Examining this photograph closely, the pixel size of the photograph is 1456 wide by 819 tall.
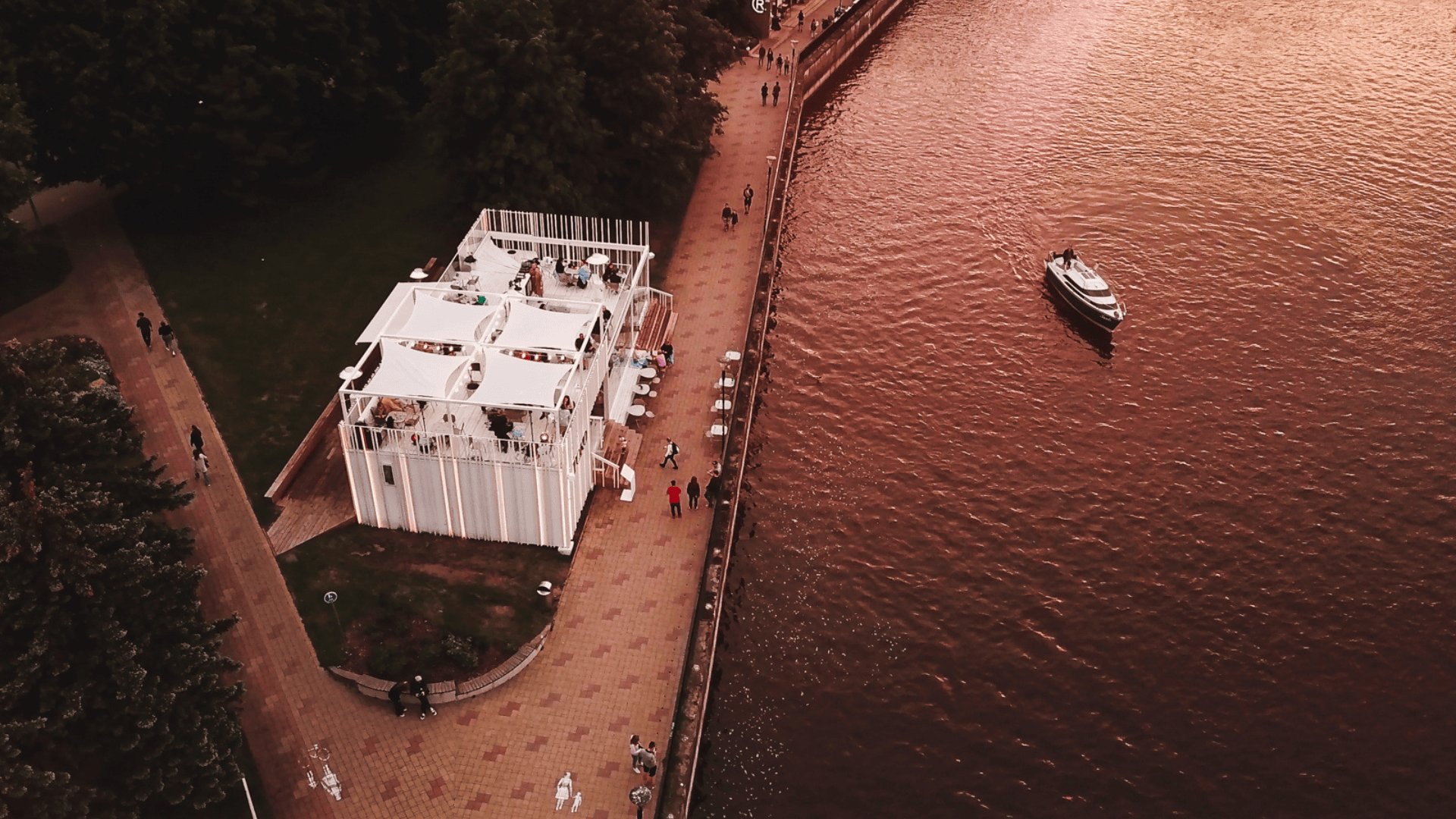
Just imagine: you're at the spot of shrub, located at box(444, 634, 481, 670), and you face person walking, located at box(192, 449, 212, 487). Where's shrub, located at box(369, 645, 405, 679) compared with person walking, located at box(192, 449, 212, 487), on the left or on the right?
left
